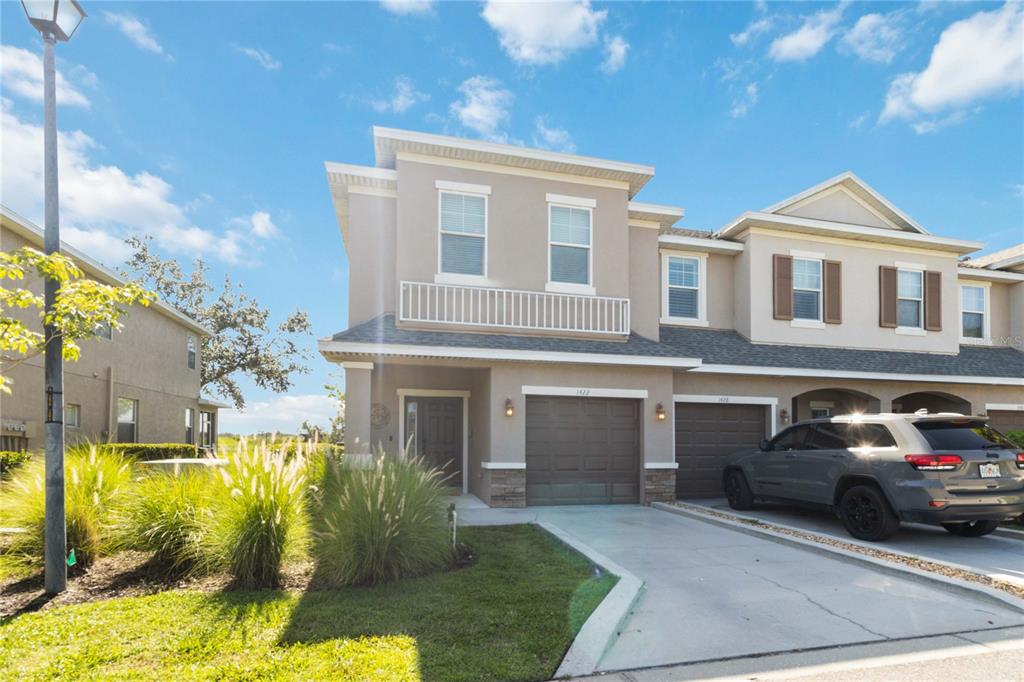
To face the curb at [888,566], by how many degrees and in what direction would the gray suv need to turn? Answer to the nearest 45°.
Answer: approximately 135° to its left

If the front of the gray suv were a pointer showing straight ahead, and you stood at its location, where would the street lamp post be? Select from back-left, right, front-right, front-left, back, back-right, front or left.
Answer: left

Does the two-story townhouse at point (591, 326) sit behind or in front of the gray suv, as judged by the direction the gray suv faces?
in front

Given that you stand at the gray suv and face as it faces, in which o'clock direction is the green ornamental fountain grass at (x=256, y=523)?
The green ornamental fountain grass is roughly at 9 o'clock from the gray suv.

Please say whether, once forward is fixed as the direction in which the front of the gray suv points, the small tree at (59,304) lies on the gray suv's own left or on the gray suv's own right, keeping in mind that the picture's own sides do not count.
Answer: on the gray suv's own left

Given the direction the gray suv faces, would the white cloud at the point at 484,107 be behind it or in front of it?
in front

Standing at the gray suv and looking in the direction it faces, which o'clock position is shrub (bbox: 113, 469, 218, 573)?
The shrub is roughly at 9 o'clock from the gray suv.

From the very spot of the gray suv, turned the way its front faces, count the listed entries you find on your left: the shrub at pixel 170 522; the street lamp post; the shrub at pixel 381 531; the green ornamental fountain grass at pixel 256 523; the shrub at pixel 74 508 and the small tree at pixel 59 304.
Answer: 6

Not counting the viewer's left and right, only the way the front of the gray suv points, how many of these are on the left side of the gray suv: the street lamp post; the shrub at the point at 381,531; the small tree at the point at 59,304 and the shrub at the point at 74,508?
4

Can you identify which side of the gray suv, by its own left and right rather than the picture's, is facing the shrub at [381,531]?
left

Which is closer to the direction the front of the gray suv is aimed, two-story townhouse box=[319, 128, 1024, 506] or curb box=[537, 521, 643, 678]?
the two-story townhouse

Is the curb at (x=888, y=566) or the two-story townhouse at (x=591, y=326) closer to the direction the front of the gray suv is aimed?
the two-story townhouse

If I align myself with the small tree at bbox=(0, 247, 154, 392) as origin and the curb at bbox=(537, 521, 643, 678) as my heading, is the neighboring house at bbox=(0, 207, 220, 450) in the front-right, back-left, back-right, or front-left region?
back-left
